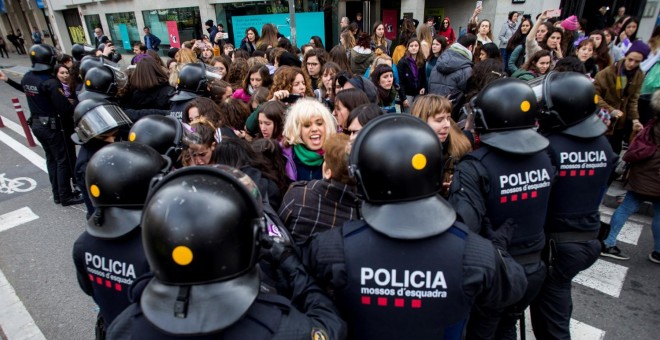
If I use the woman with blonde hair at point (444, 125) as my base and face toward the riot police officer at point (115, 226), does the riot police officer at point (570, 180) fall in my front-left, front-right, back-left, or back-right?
back-left

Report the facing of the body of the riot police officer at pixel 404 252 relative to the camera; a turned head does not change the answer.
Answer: away from the camera

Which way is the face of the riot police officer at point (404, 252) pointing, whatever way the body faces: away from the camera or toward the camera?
away from the camera

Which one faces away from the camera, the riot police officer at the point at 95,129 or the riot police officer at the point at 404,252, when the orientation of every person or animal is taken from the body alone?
the riot police officer at the point at 404,252

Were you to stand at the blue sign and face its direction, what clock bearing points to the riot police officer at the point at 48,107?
The riot police officer is roughly at 1 o'clock from the blue sign.

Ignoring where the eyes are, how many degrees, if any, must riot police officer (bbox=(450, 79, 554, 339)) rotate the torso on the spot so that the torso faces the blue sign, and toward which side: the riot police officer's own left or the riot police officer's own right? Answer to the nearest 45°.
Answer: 0° — they already face it

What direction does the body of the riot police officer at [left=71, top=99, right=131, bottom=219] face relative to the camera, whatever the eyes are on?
to the viewer's right

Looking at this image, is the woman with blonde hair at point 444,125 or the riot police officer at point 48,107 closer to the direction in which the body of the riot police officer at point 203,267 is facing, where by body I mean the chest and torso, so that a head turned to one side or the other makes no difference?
the woman with blonde hair

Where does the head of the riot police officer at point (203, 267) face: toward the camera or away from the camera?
away from the camera

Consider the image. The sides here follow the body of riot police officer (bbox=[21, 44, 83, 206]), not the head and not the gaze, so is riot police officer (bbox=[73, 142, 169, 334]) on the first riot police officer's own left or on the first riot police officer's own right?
on the first riot police officer's own right

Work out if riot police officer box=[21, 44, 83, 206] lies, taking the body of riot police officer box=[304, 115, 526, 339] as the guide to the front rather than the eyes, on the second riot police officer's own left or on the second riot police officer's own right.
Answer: on the second riot police officer's own left
